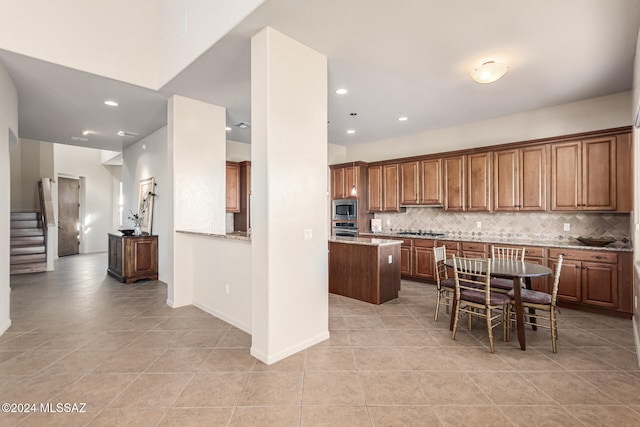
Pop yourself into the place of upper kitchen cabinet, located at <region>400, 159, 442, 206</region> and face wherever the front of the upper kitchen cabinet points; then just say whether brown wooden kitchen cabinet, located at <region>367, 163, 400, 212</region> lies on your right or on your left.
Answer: on your right

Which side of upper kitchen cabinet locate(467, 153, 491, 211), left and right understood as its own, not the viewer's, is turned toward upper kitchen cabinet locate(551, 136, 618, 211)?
left

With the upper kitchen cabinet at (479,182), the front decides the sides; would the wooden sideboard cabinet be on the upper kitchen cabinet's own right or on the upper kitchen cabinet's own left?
on the upper kitchen cabinet's own right

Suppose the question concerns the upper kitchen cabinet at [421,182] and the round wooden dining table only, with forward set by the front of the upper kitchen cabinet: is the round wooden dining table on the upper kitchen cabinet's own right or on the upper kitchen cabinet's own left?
on the upper kitchen cabinet's own left

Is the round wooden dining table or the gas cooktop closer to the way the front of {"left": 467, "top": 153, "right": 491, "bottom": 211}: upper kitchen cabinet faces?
the round wooden dining table

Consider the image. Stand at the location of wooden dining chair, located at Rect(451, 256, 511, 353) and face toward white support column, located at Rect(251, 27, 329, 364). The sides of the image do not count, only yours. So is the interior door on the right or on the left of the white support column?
right

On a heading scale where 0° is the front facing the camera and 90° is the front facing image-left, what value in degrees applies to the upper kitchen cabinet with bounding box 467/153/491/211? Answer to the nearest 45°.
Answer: approximately 0°

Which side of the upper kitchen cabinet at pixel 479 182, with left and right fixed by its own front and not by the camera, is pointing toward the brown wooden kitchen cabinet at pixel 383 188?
right

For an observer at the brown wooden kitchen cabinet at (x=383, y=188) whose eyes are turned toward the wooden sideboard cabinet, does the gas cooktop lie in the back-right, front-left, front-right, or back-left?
back-left

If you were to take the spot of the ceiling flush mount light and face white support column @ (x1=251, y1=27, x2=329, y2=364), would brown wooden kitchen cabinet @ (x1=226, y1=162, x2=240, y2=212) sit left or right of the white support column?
right

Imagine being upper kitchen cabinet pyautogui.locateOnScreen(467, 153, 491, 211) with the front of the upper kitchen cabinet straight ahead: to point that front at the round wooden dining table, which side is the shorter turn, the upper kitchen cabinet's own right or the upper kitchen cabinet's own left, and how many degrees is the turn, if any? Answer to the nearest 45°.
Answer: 0° — it already faces it
